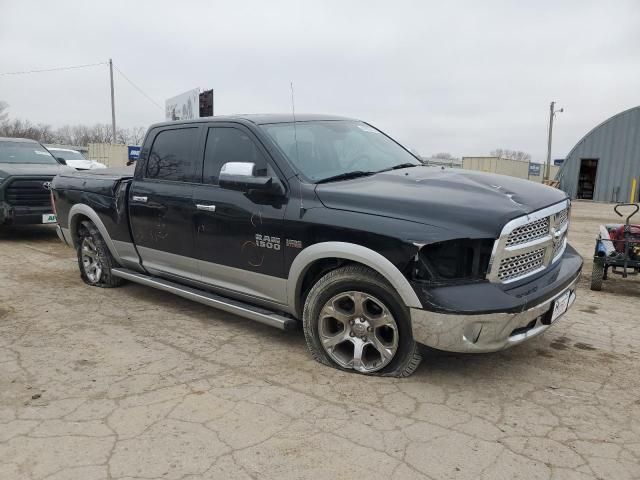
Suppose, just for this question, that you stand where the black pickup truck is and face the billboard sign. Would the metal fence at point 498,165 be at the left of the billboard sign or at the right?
right

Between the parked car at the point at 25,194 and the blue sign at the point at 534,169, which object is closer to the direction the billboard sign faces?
the parked car

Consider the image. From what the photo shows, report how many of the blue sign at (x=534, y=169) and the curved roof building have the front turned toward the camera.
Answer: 2

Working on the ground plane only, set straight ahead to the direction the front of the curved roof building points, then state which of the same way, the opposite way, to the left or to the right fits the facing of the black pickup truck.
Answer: to the left

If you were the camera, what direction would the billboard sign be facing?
facing the viewer and to the left of the viewer

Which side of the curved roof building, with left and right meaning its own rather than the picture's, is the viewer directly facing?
front

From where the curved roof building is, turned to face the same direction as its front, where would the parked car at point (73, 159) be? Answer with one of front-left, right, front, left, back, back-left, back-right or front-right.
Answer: front-right

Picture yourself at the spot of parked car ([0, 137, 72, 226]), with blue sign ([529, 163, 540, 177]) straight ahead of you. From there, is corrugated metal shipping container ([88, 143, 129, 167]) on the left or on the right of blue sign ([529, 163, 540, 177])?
left

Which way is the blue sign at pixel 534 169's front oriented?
toward the camera

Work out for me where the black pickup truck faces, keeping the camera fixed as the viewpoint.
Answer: facing the viewer and to the right of the viewer

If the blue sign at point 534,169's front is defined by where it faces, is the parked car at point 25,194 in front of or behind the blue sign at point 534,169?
in front
